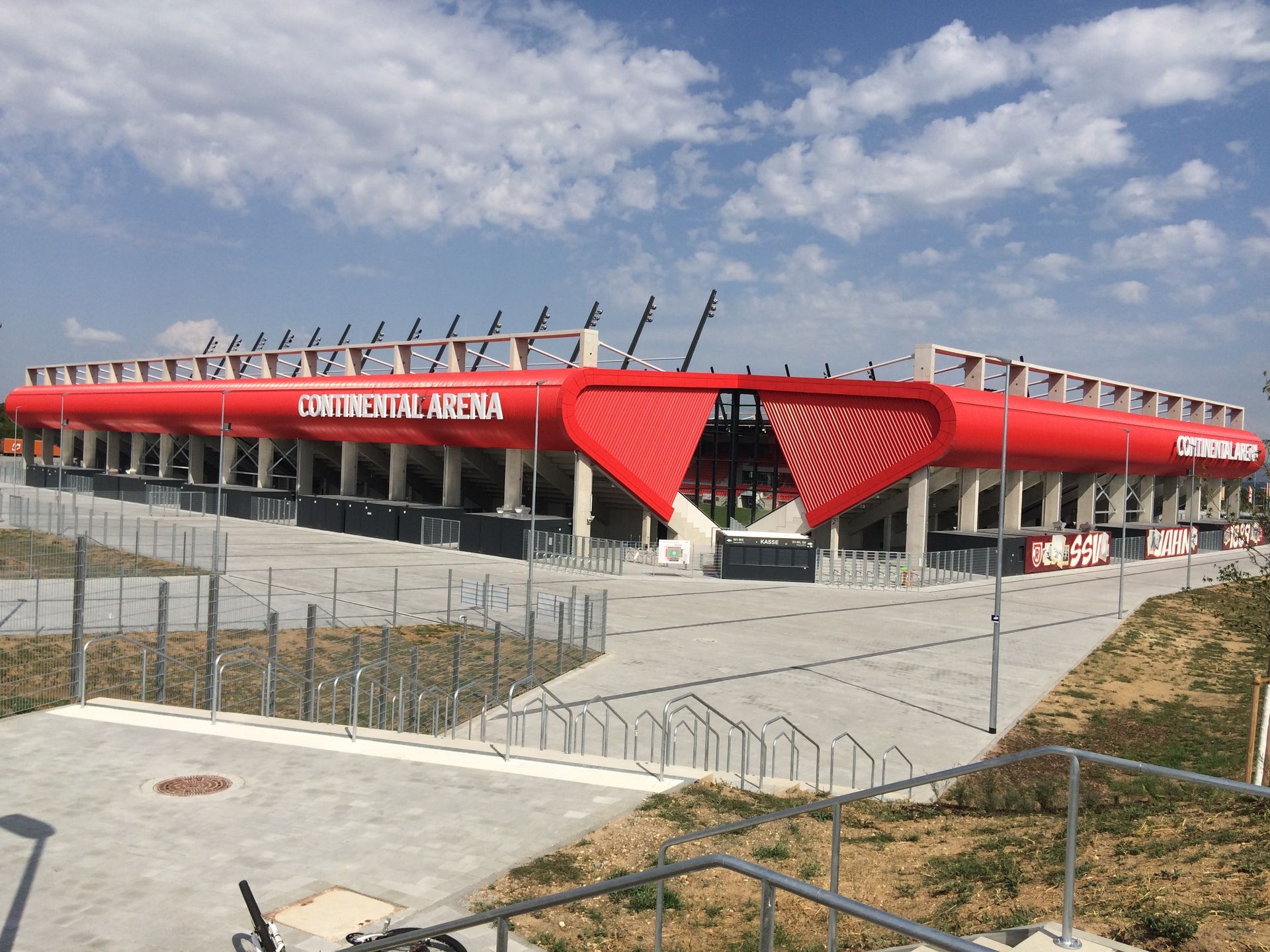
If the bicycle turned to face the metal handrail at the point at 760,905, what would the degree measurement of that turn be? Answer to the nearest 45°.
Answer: approximately 135° to its left

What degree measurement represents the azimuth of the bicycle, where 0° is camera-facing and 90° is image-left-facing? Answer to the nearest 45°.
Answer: approximately 90°

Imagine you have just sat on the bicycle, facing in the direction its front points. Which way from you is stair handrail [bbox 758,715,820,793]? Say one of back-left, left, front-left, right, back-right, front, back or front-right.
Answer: back-right

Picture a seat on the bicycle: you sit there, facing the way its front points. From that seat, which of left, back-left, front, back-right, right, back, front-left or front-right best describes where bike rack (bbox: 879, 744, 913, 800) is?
back-right

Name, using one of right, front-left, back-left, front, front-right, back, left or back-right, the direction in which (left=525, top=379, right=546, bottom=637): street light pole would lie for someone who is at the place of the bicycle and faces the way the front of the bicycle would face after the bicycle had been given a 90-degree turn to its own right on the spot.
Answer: front

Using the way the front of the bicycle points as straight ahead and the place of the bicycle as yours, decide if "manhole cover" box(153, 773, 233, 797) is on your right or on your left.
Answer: on your right

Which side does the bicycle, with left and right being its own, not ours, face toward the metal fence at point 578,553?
right

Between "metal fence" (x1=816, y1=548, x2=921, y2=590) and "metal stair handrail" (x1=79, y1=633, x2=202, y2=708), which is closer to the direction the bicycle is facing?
the metal stair handrail

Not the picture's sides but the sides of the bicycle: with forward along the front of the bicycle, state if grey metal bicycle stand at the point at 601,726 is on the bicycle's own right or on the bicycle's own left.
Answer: on the bicycle's own right

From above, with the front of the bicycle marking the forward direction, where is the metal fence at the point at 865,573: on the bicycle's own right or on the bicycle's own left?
on the bicycle's own right
